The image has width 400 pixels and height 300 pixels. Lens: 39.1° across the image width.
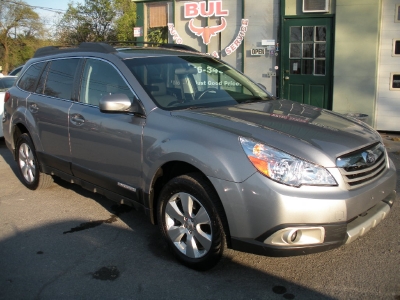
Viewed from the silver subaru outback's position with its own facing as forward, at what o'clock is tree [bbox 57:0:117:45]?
The tree is roughly at 7 o'clock from the silver subaru outback.

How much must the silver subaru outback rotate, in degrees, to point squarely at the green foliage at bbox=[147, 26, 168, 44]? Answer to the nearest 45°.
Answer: approximately 135° to its left

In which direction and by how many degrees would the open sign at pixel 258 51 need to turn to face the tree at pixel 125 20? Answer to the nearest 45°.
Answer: approximately 135° to its right

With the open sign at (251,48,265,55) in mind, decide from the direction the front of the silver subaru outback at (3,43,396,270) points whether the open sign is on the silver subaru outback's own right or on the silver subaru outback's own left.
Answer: on the silver subaru outback's own left

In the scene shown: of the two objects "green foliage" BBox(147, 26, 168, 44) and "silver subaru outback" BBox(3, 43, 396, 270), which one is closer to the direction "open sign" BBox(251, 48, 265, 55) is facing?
the silver subaru outback

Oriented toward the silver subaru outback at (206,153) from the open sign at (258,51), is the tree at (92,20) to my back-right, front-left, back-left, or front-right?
back-right

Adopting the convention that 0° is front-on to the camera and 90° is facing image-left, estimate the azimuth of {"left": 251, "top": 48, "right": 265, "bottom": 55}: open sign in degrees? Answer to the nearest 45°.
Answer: approximately 0°

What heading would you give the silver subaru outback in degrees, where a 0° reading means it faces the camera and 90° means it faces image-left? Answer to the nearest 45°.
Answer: approximately 315°

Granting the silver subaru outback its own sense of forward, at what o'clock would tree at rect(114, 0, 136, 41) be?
The tree is roughly at 7 o'clock from the silver subaru outback.

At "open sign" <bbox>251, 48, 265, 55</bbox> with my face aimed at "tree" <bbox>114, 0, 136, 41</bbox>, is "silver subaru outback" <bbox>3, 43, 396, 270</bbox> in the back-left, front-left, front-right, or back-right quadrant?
back-left

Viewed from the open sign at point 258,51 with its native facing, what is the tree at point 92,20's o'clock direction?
The tree is roughly at 5 o'clock from the open sign.
